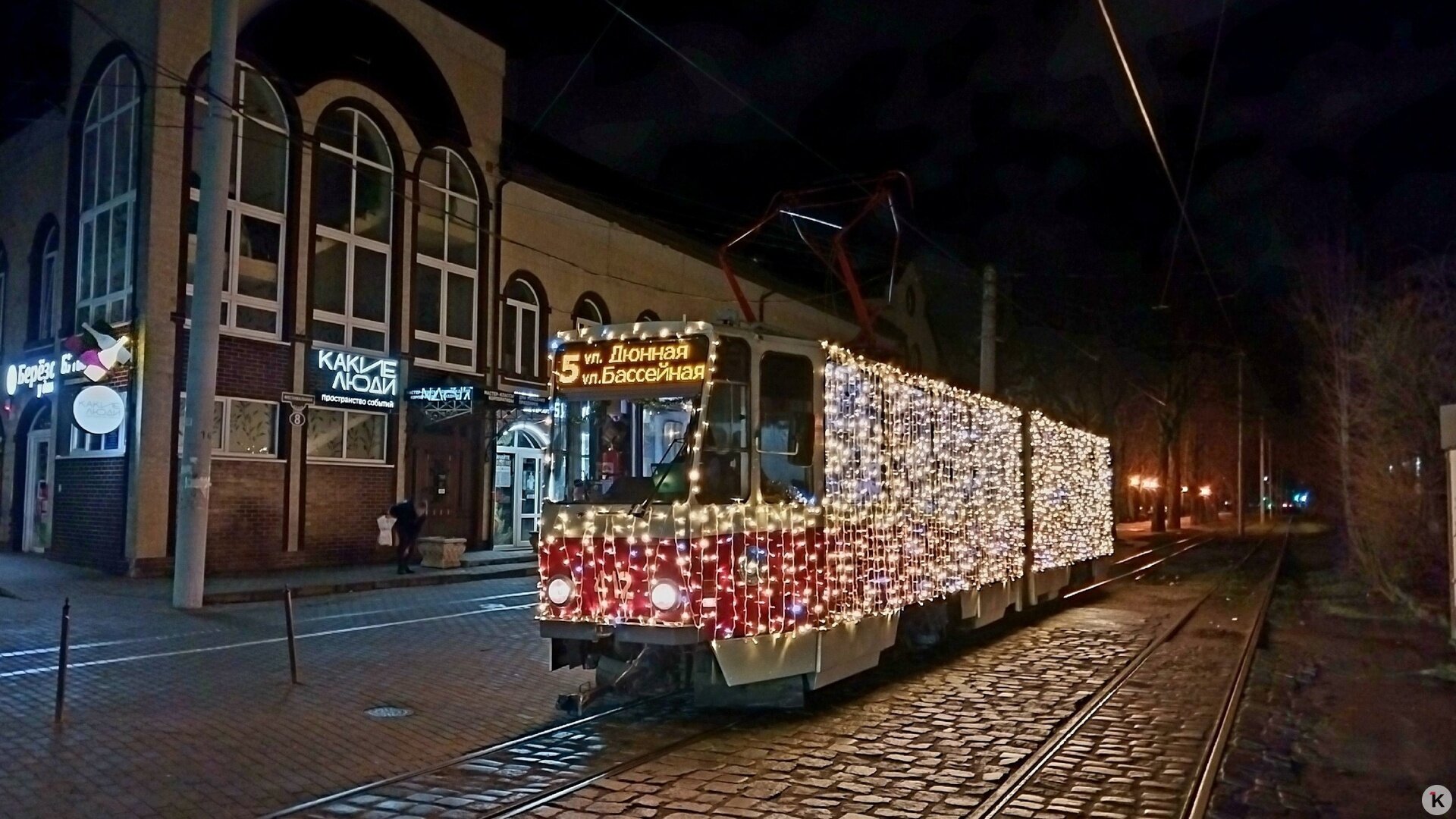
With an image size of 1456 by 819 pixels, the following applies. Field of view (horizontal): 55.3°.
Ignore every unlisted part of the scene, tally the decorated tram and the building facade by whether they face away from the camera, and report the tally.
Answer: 0

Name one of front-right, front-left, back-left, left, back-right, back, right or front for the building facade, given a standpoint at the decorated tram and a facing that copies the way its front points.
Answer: right

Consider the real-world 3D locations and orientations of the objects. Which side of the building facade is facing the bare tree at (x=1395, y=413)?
front

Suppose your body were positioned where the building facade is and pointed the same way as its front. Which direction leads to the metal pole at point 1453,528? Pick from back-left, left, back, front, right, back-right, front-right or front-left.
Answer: front

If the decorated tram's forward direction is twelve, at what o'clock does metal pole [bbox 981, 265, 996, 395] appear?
The metal pole is roughly at 5 o'clock from the decorated tram.

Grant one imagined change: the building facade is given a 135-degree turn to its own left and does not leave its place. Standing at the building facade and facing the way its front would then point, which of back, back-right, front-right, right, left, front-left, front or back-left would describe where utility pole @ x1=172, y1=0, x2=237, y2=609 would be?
back

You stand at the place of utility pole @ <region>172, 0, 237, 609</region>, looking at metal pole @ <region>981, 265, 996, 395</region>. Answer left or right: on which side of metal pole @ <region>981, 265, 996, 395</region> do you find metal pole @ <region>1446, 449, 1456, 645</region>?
right

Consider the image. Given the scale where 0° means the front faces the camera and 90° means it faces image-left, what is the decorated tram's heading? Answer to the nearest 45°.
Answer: approximately 45°

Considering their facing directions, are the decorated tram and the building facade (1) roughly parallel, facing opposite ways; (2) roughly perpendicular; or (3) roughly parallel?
roughly perpendicular

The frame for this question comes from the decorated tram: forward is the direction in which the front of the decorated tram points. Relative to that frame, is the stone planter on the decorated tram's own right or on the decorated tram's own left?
on the decorated tram's own right

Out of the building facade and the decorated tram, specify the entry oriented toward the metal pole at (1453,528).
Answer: the building facade

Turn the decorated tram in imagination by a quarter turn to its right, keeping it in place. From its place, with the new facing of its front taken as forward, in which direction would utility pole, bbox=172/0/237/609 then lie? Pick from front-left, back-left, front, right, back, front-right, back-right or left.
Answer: front

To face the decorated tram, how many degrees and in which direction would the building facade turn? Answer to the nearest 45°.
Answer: approximately 45° to its right

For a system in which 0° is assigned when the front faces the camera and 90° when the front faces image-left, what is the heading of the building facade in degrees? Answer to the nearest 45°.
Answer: approximately 315°
